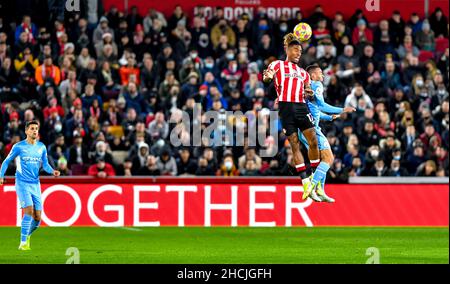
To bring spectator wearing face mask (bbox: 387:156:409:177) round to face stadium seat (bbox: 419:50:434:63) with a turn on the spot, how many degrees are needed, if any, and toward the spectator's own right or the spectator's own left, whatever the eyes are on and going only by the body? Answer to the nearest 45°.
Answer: approximately 180°

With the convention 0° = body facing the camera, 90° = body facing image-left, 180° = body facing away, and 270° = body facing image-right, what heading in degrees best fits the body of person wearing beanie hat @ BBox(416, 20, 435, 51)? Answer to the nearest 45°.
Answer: approximately 0°
